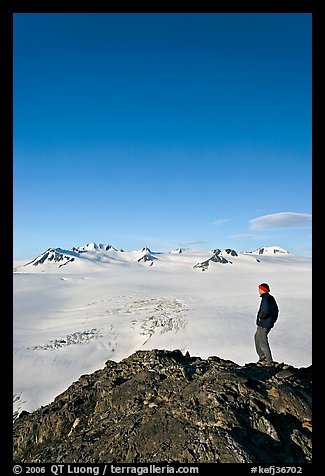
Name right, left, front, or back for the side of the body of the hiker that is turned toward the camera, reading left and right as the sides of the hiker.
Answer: left
